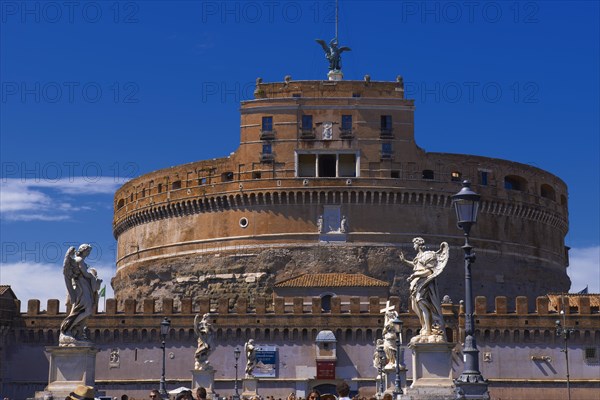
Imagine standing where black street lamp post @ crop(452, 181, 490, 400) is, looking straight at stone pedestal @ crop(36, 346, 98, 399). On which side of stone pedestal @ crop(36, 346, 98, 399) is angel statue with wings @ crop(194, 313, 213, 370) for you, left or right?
right

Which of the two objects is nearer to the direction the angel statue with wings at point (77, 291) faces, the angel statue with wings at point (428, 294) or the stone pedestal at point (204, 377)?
the angel statue with wings

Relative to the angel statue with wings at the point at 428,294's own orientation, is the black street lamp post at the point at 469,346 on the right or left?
on its left

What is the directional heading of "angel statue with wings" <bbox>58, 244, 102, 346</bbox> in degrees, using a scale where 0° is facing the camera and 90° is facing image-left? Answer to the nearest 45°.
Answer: approximately 270°

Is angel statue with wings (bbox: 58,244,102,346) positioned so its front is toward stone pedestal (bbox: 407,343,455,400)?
yes

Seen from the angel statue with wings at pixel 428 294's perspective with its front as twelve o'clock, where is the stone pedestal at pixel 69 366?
The stone pedestal is roughly at 1 o'clock from the angel statue with wings.

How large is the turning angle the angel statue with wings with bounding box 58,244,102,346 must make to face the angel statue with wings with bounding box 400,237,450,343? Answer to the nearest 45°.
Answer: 0° — it already faces it

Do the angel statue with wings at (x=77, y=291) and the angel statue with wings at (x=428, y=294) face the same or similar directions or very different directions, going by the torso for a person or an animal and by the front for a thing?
very different directions

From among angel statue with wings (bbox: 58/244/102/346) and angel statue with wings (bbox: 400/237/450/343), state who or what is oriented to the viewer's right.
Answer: angel statue with wings (bbox: 58/244/102/346)

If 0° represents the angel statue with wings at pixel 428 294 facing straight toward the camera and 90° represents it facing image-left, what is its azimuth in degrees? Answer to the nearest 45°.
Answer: approximately 45°

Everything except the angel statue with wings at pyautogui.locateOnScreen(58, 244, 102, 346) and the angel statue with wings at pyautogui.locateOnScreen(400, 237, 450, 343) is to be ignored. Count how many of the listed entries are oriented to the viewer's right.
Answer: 1
